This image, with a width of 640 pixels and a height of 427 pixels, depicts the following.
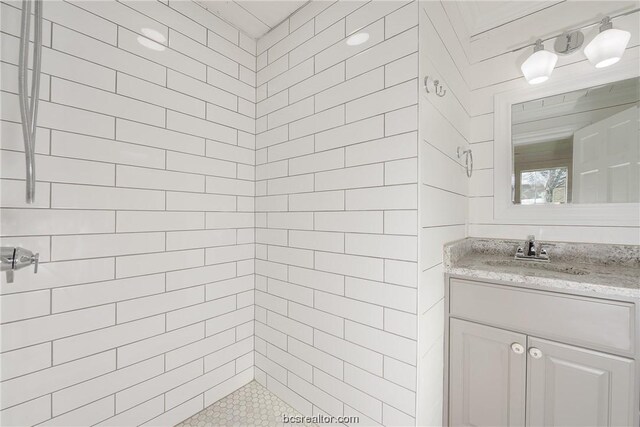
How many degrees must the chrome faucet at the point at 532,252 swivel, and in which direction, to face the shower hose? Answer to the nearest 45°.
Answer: approximately 45° to its right

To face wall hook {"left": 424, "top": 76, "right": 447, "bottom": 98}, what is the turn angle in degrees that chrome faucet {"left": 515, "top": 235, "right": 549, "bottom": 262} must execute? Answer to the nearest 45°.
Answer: approximately 45° to its right

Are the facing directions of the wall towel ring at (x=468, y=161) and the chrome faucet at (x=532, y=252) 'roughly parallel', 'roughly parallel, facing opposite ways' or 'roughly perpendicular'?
roughly perpendicular

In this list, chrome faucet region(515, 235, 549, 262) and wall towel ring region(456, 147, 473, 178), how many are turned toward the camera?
1

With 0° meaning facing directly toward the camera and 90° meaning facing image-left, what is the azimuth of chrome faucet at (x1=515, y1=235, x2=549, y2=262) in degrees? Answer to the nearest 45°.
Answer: approximately 0°
